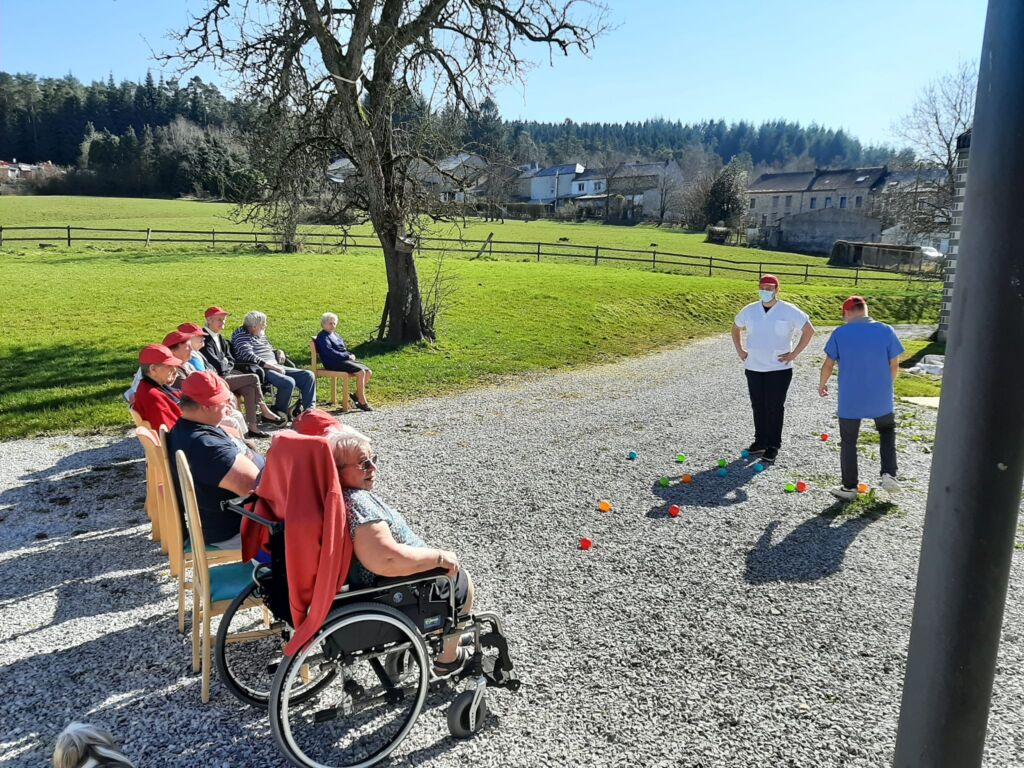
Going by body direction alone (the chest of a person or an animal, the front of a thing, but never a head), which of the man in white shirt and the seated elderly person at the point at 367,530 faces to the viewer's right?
the seated elderly person

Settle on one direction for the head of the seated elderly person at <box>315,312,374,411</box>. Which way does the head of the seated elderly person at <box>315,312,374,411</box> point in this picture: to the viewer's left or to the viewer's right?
to the viewer's right

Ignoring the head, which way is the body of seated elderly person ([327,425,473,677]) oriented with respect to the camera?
to the viewer's right

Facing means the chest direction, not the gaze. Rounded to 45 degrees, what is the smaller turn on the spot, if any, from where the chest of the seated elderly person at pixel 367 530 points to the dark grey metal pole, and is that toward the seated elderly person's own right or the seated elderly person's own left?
approximately 45° to the seated elderly person's own right

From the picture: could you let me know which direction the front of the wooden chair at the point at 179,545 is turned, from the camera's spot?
facing to the right of the viewer

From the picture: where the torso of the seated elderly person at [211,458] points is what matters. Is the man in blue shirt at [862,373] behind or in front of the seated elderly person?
in front

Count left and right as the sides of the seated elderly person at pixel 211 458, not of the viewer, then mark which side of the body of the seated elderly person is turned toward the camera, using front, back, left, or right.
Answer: right

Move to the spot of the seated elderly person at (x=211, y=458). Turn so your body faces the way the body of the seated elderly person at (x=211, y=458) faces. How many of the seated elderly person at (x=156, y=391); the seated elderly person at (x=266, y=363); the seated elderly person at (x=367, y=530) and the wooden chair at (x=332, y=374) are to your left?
3

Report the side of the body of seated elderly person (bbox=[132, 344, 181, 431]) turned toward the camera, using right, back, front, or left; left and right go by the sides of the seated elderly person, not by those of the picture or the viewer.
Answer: right

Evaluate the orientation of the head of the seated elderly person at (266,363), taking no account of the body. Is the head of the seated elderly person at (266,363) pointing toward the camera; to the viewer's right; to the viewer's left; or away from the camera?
to the viewer's right
